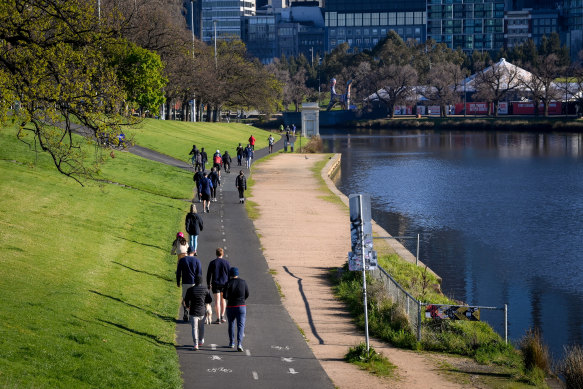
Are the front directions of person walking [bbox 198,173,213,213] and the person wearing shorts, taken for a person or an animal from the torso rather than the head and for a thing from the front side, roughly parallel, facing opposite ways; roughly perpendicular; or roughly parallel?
roughly parallel

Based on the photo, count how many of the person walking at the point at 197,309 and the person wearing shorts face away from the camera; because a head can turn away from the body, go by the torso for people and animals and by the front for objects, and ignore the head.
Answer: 2

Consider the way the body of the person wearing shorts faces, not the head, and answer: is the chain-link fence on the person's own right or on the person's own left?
on the person's own right

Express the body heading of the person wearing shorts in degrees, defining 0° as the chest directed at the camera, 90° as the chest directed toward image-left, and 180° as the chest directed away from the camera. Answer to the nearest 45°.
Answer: approximately 180°

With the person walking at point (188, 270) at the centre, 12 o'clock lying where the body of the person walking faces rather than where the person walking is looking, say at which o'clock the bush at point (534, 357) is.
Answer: The bush is roughly at 4 o'clock from the person walking.

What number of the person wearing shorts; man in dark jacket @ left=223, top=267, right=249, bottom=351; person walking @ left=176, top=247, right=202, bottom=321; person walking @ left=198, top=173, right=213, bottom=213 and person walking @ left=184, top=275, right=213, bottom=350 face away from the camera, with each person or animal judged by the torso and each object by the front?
5

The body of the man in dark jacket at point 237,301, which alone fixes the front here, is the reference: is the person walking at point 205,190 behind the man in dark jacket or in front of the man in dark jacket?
in front

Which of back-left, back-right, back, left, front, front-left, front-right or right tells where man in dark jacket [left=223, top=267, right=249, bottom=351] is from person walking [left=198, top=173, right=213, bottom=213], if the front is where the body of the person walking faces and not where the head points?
back

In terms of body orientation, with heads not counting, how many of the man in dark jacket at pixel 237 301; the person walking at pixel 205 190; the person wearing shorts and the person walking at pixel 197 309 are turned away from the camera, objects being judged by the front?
4

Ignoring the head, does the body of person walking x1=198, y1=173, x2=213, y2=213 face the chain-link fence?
no

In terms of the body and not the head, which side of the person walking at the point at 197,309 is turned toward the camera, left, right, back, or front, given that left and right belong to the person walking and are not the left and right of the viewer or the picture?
back

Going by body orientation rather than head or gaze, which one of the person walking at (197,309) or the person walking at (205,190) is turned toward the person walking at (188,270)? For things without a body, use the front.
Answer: the person walking at (197,309)

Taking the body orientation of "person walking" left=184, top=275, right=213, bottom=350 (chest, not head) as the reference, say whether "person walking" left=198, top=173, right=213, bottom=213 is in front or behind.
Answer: in front

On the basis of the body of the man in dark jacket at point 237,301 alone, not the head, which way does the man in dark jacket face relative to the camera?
away from the camera

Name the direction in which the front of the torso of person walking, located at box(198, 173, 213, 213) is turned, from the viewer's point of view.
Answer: away from the camera

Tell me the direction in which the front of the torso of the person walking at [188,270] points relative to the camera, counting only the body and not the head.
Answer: away from the camera
